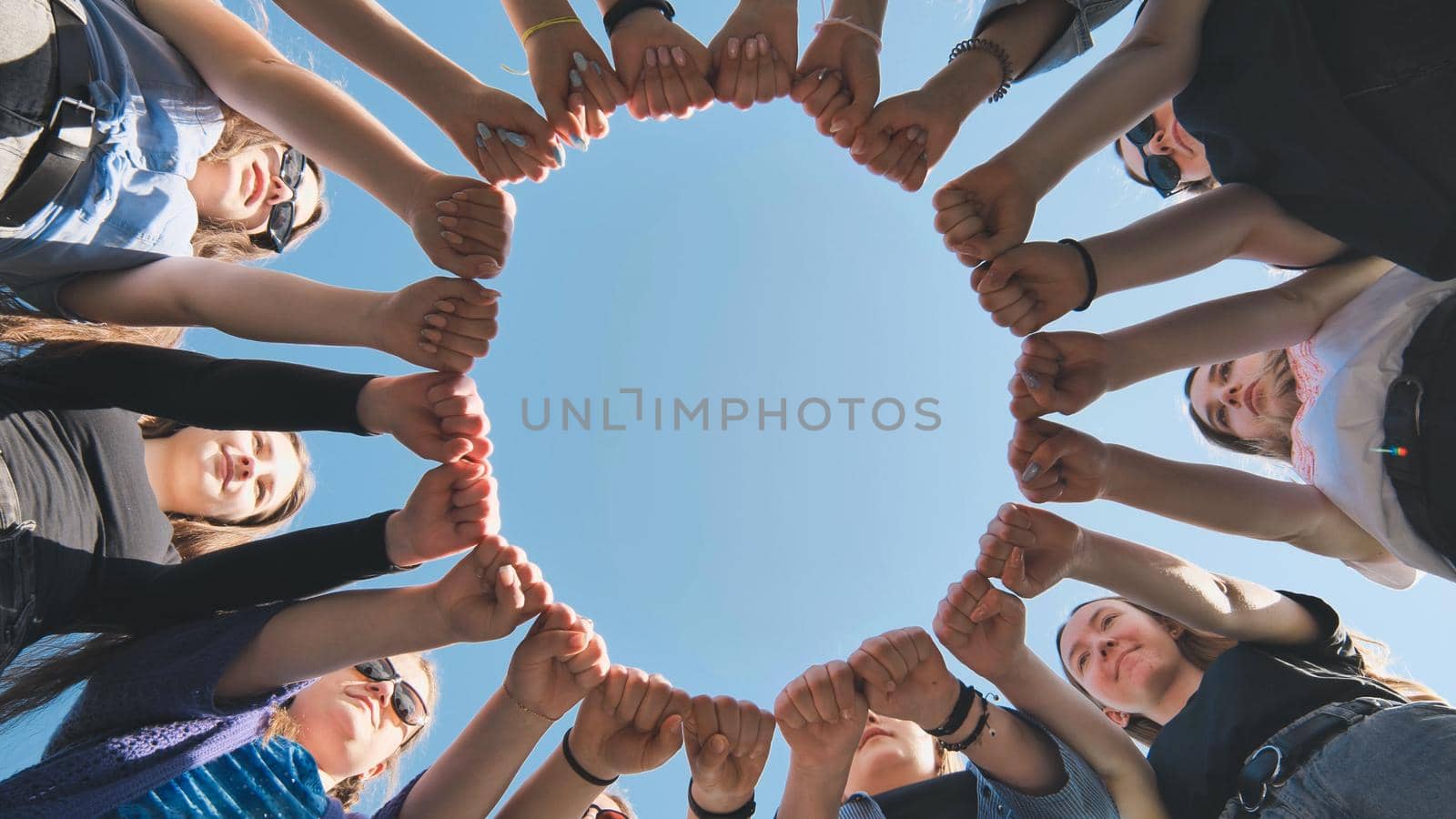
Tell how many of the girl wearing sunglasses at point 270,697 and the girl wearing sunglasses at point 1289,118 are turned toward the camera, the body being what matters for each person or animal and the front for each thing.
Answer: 2

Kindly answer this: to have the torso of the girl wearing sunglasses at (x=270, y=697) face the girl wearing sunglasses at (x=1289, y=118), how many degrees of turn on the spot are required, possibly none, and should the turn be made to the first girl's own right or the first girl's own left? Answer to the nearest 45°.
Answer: approximately 45° to the first girl's own left

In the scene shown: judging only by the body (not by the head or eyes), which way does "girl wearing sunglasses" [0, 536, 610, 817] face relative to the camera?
toward the camera

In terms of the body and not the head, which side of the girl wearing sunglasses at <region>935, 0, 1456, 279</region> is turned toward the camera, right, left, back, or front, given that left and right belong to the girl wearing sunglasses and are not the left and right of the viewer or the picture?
front

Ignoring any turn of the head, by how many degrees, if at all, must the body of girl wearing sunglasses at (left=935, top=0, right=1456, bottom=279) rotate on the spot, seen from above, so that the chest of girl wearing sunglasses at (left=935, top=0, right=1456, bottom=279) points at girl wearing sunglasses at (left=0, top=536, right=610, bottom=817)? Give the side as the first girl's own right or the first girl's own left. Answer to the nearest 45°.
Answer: approximately 45° to the first girl's own right
